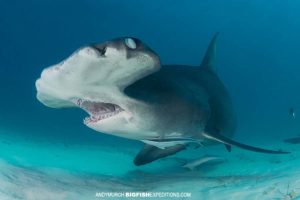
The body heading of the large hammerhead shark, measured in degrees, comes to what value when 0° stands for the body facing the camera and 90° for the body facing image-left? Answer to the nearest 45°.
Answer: approximately 45°
